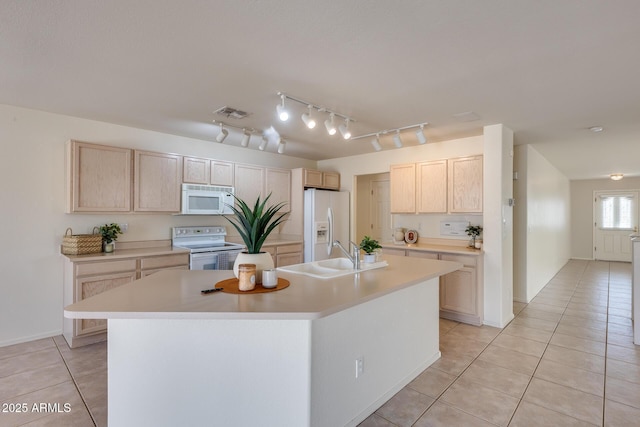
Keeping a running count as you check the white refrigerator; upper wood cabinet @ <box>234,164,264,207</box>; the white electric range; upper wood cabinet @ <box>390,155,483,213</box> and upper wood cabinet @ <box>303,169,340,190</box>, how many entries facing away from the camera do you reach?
0

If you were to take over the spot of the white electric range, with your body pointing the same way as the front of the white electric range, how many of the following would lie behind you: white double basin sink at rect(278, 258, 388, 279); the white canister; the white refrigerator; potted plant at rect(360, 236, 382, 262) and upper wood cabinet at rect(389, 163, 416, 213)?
0

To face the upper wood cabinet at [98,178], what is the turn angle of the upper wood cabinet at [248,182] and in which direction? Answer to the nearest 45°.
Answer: approximately 90° to its right

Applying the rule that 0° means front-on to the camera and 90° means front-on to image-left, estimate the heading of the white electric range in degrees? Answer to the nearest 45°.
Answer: approximately 315°

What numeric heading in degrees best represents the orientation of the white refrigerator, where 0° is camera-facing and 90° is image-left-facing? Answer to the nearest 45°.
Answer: approximately 315°

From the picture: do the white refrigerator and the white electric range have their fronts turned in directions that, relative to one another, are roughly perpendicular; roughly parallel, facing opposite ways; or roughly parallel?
roughly parallel

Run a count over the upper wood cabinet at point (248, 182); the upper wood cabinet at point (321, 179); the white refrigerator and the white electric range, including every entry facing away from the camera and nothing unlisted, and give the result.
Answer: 0

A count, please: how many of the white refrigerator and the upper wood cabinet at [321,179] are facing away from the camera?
0

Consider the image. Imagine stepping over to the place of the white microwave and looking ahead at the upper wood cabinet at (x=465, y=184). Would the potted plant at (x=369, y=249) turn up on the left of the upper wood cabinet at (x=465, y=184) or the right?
right

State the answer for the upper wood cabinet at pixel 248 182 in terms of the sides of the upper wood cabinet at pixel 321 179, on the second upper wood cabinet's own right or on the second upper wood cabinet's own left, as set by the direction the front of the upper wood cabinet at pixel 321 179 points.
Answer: on the second upper wood cabinet's own right

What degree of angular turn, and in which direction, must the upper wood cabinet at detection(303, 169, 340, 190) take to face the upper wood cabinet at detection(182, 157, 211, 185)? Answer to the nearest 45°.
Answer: approximately 90° to its right

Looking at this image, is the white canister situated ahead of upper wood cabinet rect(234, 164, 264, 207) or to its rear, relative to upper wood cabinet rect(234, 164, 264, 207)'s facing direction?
ahead

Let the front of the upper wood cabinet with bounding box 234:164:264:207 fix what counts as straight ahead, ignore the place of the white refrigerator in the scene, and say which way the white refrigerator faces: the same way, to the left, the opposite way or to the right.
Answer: the same way

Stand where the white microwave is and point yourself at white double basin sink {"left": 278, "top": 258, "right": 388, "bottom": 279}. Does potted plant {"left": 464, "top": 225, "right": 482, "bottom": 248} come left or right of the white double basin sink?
left

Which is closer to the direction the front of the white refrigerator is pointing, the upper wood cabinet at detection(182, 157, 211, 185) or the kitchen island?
the kitchen island

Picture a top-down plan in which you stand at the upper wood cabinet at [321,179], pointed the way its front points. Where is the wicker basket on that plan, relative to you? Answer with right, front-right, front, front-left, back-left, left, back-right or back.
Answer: right
